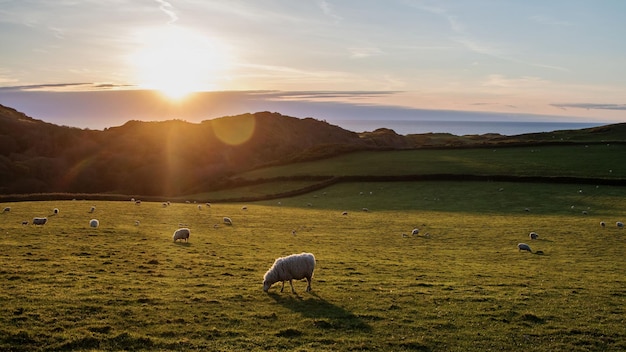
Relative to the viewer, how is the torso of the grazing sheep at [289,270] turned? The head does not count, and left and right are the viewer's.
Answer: facing to the left of the viewer

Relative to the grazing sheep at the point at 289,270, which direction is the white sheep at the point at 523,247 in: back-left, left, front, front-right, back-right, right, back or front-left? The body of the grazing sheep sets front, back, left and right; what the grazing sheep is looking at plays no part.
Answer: back-right

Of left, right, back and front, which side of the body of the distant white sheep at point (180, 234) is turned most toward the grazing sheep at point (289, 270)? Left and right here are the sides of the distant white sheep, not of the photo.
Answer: left

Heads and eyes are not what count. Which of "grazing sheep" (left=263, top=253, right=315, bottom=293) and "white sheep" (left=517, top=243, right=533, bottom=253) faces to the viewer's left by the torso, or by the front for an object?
the grazing sheep

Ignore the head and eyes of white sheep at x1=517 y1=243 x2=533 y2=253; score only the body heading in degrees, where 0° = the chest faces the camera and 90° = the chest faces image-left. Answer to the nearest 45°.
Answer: approximately 270°

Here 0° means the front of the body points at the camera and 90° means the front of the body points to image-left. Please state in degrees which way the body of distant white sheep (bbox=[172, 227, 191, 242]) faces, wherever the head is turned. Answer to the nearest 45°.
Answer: approximately 90°

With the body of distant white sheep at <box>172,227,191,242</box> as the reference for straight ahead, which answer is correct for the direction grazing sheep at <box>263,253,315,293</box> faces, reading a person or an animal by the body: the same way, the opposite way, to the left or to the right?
the same way
